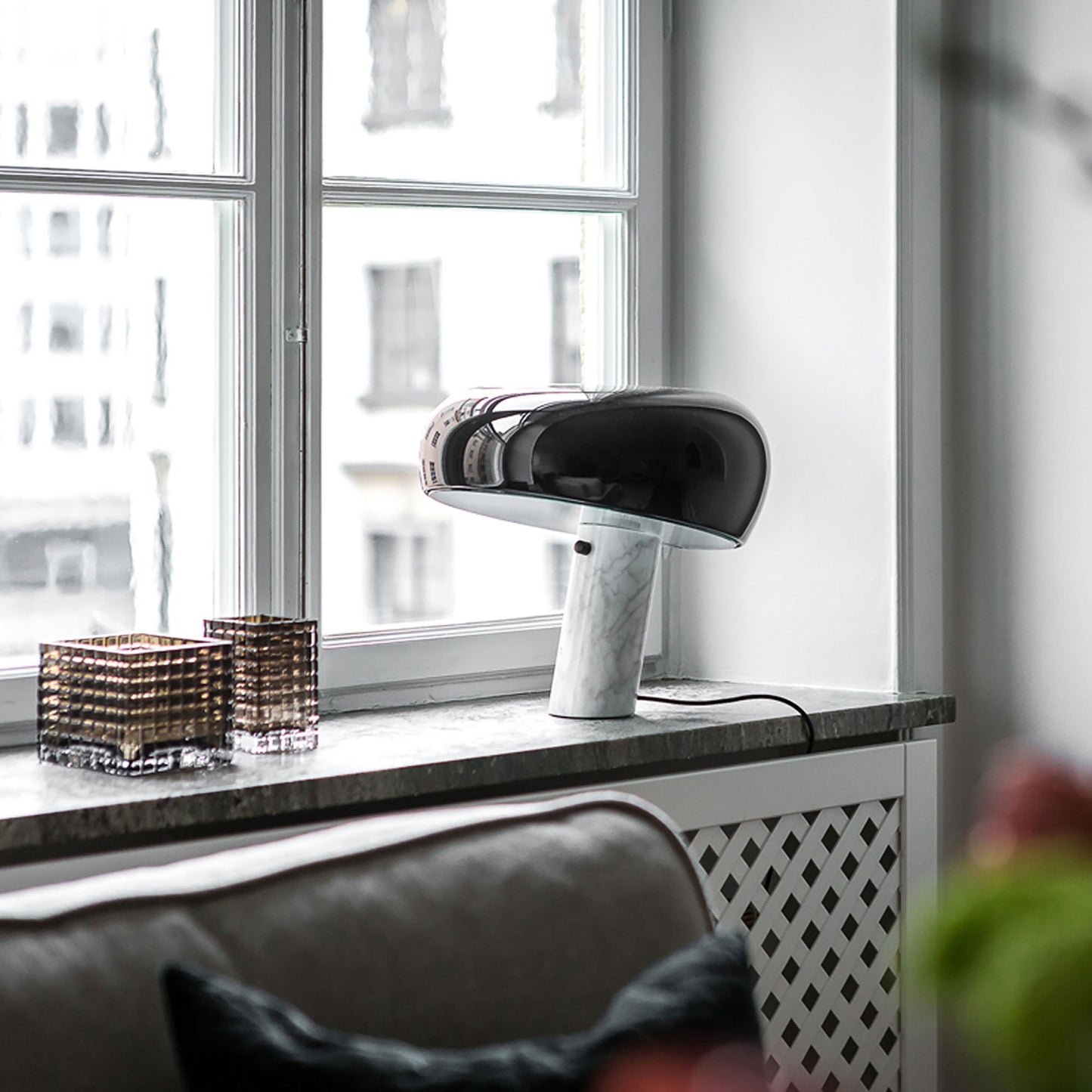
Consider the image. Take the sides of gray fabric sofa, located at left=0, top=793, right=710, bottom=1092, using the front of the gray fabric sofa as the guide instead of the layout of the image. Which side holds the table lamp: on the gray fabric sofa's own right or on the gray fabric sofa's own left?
on the gray fabric sofa's own left

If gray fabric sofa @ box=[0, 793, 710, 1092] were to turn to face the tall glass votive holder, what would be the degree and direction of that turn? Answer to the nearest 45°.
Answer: approximately 135° to its left

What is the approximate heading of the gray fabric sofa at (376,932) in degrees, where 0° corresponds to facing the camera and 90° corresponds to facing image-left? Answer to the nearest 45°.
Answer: approximately 315°
